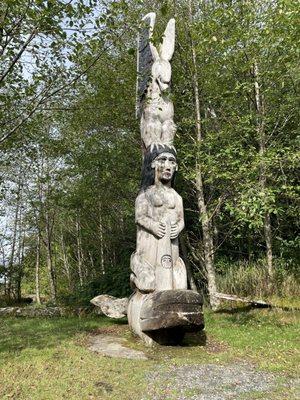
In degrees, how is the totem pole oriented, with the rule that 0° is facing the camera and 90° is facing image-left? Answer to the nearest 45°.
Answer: approximately 315°

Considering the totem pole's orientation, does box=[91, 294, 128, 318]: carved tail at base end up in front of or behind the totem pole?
behind
